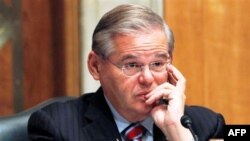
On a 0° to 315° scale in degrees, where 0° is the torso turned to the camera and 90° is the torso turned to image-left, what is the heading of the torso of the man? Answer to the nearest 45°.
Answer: approximately 315°
